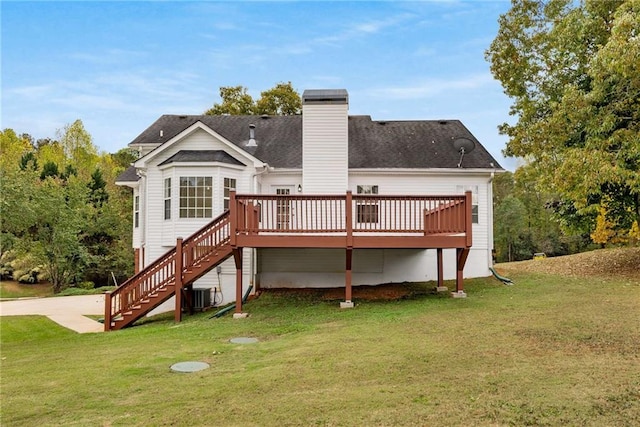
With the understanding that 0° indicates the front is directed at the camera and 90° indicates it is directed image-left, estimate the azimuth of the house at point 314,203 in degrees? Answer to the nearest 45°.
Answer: approximately 180°

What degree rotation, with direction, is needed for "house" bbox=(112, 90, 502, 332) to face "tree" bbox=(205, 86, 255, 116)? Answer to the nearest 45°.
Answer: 0° — it already faces it

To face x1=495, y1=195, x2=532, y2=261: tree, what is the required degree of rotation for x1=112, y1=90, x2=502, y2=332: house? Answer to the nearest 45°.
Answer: approximately 45° to its right

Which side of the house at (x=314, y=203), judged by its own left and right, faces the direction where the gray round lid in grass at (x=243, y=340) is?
back

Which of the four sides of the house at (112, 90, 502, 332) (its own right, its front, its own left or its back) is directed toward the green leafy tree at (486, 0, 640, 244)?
right

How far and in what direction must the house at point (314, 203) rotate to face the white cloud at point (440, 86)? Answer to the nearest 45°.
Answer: approximately 45° to its right

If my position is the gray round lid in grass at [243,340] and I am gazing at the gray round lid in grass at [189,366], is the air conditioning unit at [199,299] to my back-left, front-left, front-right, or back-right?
back-right
